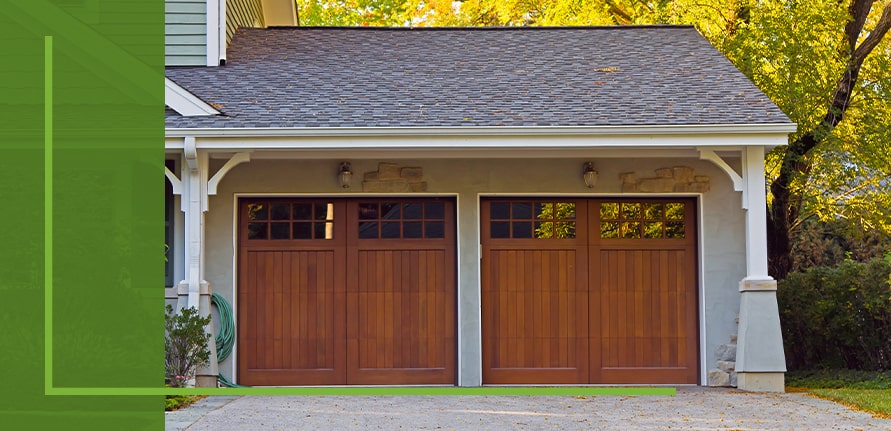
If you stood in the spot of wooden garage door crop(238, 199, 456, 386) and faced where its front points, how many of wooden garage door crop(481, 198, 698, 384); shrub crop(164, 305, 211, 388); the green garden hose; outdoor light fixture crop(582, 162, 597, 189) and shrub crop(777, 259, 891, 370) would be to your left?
3

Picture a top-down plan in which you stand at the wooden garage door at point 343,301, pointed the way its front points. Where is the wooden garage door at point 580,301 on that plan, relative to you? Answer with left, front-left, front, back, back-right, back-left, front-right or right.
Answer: left

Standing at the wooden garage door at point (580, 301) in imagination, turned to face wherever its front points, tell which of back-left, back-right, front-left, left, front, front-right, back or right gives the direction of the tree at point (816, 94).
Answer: back-left

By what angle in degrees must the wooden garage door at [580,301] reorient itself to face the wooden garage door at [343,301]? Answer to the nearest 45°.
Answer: approximately 90° to its right

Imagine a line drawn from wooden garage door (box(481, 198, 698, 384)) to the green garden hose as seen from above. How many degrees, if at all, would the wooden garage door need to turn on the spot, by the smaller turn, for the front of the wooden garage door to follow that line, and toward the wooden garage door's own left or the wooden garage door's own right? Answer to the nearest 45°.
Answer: approximately 90° to the wooden garage door's own right

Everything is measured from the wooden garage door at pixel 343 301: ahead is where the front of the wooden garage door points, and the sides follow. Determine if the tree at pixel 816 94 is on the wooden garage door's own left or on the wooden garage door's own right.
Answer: on the wooden garage door's own left

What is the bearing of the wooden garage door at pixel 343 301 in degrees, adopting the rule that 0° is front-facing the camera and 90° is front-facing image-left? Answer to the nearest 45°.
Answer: approximately 0°

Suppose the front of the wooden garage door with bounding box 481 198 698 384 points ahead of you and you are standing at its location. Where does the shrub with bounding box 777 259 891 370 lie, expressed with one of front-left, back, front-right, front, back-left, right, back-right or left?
left

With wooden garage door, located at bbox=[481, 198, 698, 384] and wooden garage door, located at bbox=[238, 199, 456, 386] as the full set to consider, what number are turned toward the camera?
2

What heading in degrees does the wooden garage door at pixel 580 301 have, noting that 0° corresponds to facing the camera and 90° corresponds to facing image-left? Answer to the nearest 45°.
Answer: approximately 0°

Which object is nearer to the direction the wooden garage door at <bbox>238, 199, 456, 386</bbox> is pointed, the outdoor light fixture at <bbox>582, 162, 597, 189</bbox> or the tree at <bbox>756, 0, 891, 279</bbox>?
the outdoor light fixture

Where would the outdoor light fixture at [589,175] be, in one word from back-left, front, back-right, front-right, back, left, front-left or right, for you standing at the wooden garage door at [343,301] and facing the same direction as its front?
left

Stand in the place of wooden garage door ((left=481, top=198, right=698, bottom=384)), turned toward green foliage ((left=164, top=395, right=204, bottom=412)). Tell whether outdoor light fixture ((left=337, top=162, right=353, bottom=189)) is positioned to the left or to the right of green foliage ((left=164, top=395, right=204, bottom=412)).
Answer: right

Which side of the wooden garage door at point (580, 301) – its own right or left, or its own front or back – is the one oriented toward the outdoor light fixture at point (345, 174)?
right
